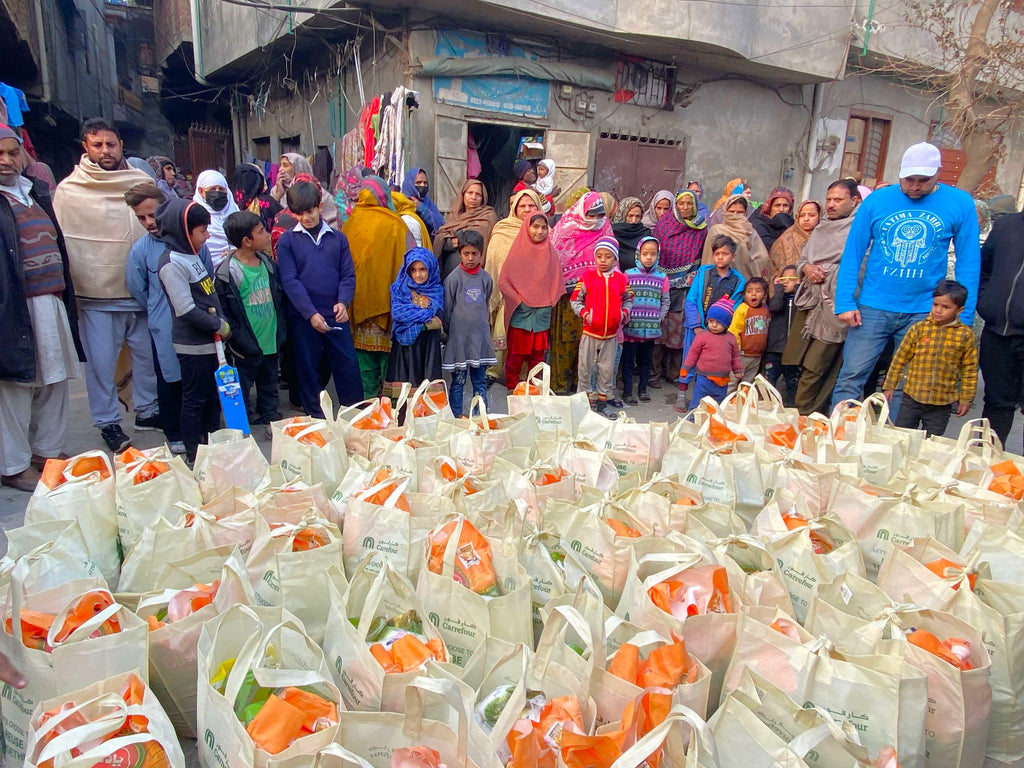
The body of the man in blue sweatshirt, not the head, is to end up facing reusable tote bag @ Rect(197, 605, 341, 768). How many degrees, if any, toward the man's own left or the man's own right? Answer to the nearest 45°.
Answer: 0° — they already face it

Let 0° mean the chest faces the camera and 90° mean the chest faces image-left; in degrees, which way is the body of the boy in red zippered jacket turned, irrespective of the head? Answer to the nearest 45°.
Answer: approximately 0°

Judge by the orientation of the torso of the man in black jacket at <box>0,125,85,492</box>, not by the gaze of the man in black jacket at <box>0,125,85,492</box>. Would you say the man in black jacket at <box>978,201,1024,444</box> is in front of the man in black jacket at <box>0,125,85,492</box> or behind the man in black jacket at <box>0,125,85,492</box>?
in front

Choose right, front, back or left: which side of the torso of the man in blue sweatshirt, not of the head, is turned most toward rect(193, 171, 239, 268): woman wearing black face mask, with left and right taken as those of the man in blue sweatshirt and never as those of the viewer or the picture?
right

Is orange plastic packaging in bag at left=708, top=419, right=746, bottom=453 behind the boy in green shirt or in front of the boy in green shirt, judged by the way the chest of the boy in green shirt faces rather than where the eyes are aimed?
in front

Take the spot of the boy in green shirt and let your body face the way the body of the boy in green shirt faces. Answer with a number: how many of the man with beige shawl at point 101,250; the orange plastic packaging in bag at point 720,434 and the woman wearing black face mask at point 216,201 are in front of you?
1

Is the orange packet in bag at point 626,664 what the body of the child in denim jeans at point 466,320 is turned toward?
yes
